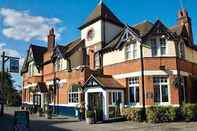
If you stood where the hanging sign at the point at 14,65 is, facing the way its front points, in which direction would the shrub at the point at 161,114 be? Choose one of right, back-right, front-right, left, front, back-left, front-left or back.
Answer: front-left

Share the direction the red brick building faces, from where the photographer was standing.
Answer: facing the viewer and to the left of the viewer

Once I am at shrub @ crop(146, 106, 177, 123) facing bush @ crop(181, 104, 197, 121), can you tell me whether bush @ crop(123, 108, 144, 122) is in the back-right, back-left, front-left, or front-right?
back-left

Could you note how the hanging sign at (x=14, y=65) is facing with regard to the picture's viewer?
facing the viewer

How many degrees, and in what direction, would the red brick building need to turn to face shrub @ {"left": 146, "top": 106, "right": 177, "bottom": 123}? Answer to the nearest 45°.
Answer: approximately 90° to its left

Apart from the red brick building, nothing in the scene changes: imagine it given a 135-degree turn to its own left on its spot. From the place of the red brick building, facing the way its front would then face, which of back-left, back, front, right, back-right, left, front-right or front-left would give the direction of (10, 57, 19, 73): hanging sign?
back

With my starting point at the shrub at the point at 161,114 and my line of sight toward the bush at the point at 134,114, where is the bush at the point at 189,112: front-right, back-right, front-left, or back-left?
back-right
